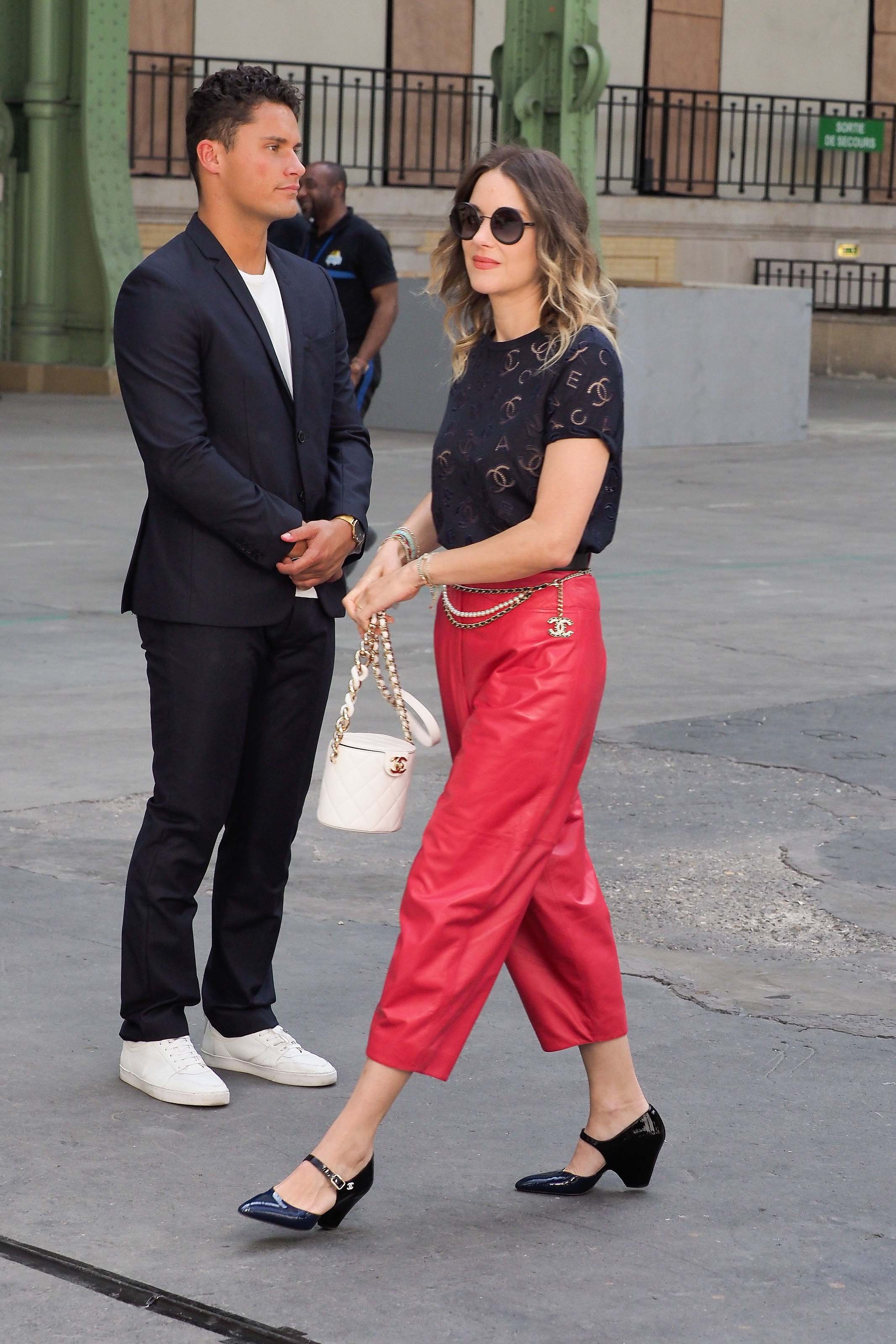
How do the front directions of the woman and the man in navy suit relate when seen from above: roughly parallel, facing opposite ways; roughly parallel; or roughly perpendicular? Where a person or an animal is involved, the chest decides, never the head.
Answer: roughly perpendicular

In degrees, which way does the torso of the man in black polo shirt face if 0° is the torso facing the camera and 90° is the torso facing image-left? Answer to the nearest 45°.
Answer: approximately 45°

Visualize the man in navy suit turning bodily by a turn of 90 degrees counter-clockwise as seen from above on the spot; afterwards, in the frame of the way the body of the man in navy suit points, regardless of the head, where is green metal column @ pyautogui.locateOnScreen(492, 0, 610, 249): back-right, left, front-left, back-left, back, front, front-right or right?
front-left

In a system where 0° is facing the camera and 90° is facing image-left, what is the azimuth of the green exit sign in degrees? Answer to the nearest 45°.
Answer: approximately 0°

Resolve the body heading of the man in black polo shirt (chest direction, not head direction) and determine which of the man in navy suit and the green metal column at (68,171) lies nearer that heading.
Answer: the man in navy suit

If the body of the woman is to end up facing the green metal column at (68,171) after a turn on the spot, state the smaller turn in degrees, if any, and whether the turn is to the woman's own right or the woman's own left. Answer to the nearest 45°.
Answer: approximately 135° to the woman's own right

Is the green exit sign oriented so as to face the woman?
yes

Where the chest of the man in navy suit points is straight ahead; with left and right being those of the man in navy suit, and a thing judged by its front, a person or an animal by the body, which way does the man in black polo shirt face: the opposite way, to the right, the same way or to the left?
to the right

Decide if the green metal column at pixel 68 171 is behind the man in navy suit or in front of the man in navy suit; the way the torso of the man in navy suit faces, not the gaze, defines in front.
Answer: behind

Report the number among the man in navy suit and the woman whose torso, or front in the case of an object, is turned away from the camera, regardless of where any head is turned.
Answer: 0
